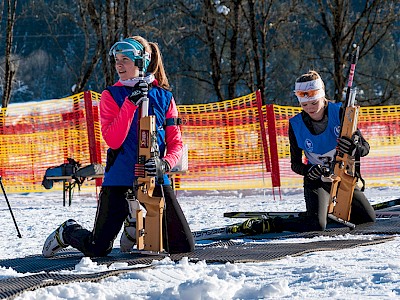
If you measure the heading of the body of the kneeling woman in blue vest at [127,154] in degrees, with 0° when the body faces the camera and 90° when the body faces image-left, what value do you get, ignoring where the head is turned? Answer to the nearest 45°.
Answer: approximately 315°

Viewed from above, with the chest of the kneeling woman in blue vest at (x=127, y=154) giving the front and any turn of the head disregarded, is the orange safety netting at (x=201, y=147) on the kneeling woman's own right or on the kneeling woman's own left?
on the kneeling woman's own left

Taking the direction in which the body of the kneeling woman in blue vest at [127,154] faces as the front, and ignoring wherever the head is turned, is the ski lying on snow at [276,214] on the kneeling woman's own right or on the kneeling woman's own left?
on the kneeling woman's own left
